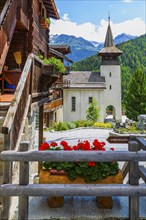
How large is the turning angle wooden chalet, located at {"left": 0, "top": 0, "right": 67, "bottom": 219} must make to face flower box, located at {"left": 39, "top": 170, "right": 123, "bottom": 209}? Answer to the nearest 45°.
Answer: approximately 45° to its right

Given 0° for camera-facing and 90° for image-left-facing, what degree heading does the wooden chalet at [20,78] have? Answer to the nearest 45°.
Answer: approximately 315°

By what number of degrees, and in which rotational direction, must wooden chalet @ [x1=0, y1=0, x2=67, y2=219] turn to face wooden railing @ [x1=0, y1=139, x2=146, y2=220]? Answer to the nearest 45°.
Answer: approximately 45° to its right

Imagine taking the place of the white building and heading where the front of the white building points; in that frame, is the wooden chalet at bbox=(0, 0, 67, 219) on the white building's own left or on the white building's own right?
on the white building's own right

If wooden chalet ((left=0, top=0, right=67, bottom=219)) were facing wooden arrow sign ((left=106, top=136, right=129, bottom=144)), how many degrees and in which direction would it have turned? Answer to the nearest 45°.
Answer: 0° — it already faces it
